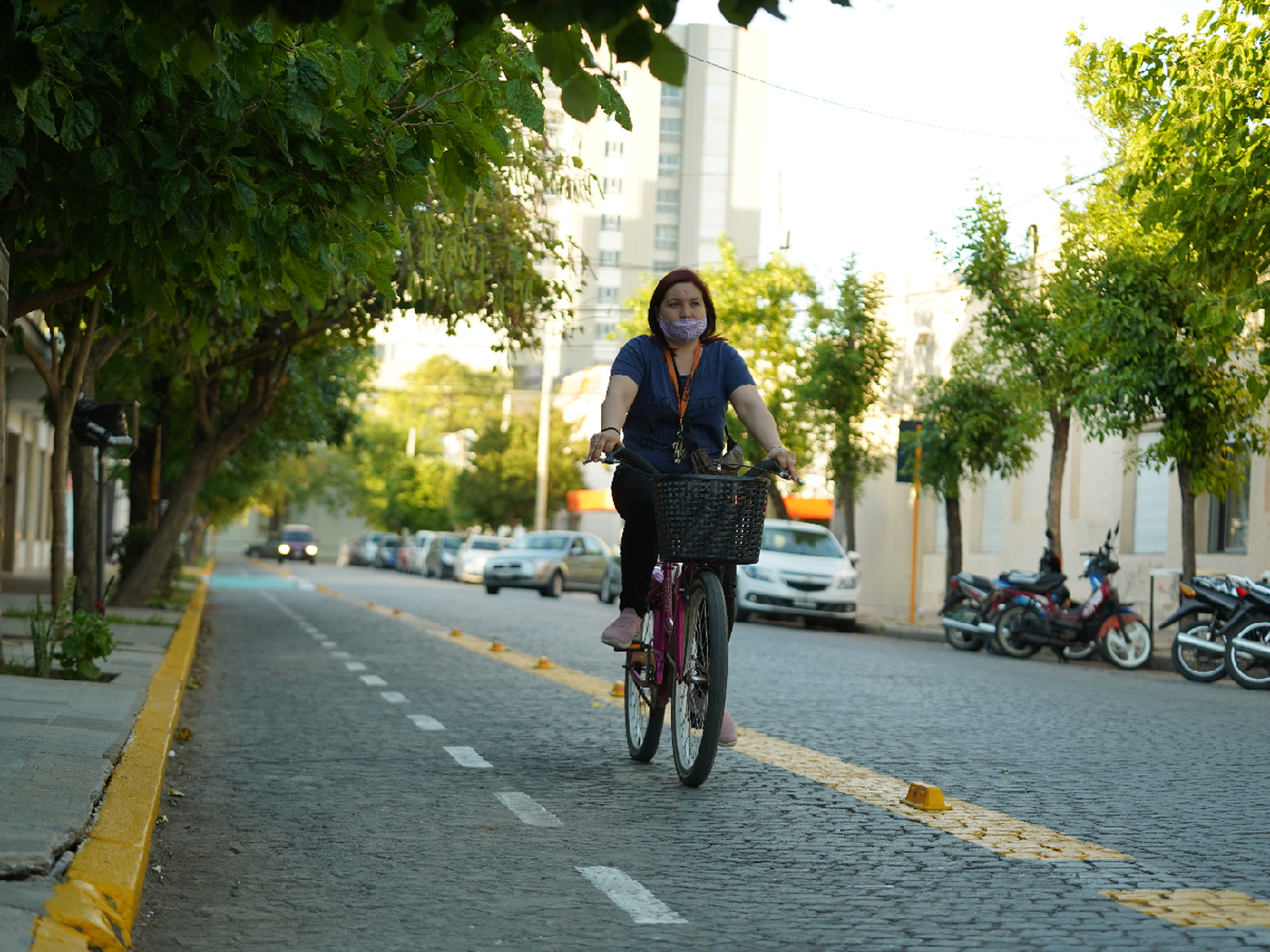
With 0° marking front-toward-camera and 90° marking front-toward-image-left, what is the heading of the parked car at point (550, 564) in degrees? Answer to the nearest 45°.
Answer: approximately 45°

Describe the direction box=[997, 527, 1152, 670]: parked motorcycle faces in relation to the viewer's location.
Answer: facing the viewer and to the right of the viewer

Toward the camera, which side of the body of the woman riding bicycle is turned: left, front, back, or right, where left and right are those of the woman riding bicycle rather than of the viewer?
front

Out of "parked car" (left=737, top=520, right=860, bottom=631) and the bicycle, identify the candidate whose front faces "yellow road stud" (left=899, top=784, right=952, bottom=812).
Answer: the parked car

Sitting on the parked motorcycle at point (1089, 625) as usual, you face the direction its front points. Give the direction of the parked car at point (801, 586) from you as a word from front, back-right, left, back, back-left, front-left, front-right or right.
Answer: back

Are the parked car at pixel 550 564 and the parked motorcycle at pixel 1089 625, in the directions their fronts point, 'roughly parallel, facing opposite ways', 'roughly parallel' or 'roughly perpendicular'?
roughly perpendicular

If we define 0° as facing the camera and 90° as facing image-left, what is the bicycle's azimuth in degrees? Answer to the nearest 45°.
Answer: approximately 0°

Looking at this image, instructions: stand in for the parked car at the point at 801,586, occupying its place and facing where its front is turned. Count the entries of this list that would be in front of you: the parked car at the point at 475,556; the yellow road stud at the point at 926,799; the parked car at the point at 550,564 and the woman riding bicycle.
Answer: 2

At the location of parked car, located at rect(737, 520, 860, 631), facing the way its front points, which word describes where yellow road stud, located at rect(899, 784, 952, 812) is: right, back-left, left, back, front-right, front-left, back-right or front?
front

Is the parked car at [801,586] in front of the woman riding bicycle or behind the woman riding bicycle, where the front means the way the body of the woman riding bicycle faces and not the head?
behind

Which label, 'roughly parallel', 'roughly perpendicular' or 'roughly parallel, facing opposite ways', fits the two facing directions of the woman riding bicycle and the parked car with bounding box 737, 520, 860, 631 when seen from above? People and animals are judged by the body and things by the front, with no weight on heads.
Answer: roughly parallel

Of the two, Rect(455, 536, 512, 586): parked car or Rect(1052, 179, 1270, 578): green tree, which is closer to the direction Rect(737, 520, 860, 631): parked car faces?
the green tree

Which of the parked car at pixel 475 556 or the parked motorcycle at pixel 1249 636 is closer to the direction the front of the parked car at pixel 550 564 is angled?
the parked motorcycle

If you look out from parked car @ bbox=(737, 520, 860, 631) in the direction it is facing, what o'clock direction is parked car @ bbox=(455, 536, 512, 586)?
parked car @ bbox=(455, 536, 512, 586) is roughly at 5 o'clock from parked car @ bbox=(737, 520, 860, 631).
